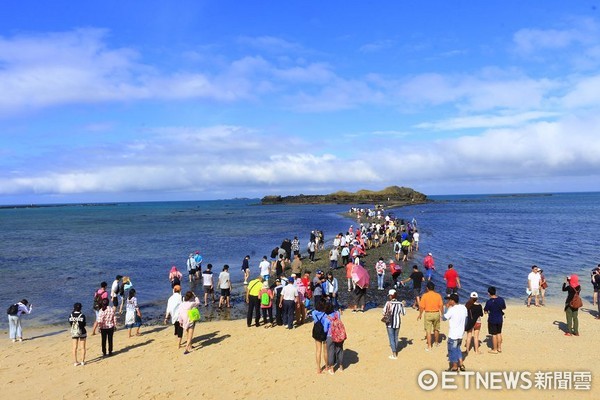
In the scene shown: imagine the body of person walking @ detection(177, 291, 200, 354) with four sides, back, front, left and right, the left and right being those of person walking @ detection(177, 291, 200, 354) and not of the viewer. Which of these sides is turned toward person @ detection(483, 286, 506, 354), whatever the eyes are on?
right

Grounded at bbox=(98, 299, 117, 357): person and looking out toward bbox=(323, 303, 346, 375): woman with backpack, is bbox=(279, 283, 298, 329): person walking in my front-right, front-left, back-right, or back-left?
front-left

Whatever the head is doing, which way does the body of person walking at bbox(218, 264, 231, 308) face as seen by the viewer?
away from the camera

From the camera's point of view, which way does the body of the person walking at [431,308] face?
away from the camera

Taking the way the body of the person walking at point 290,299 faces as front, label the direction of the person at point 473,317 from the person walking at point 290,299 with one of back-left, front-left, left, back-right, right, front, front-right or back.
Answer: back-right

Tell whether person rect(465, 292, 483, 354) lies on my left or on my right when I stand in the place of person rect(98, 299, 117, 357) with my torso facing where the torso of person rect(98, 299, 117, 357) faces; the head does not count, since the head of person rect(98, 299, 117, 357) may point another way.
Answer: on my right

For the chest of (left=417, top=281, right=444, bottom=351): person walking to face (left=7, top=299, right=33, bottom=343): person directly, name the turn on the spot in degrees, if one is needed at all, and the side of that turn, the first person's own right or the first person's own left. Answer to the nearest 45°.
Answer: approximately 90° to the first person's own left

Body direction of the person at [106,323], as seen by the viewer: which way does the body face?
away from the camera

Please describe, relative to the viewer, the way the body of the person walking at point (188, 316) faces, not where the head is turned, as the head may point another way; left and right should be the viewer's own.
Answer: facing away from the viewer and to the right of the viewer

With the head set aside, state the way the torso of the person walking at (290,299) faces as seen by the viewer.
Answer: away from the camera

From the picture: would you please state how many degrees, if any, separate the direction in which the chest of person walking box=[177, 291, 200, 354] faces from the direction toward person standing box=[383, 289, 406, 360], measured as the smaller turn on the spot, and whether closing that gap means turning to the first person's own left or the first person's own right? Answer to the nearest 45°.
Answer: approximately 90° to the first person's own right
